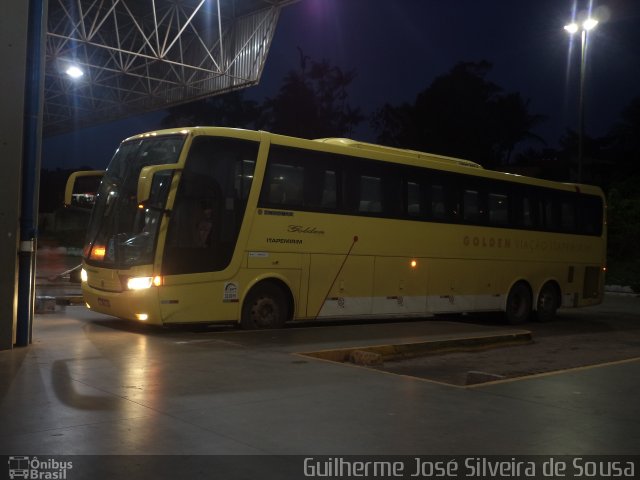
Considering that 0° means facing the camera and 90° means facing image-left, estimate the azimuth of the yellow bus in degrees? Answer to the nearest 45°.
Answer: approximately 45°

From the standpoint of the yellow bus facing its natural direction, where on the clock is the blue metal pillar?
The blue metal pillar is roughly at 12 o'clock from the yellow bus.
